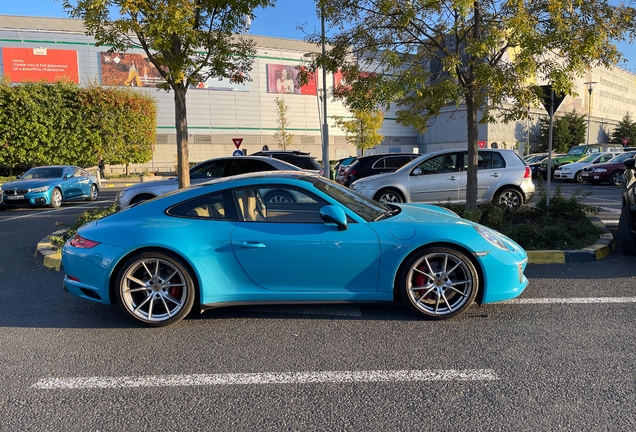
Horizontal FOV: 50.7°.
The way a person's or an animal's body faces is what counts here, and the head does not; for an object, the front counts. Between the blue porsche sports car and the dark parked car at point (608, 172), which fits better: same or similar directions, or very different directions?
very different directions

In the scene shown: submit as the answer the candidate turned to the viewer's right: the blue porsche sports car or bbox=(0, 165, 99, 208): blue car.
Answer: the blue porsche sports car

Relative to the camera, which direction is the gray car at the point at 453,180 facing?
to the viewer's left

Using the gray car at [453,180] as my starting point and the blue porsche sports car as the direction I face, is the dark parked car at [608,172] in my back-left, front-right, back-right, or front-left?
back-left

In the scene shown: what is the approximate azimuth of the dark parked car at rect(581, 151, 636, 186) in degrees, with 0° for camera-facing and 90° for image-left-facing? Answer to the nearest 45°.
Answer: approximately 45°

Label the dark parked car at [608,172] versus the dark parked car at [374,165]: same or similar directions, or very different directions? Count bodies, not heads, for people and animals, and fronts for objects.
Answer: very different directions

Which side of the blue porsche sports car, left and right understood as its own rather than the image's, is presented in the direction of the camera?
right

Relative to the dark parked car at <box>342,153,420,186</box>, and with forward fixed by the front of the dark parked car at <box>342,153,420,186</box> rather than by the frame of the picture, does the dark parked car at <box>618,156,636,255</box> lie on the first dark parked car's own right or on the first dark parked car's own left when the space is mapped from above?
on the first dark parked car's own right

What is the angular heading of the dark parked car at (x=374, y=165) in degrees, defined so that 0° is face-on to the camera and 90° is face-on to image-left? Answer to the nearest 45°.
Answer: approximately 225°

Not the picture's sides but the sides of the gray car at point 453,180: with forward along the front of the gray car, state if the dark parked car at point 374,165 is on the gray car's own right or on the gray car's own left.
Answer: on the gray car's own right
